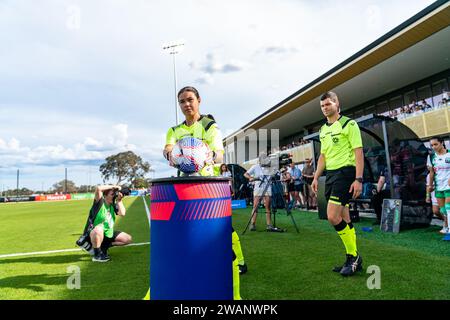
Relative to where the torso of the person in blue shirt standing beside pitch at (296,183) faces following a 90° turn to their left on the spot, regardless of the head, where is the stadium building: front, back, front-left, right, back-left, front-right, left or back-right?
left

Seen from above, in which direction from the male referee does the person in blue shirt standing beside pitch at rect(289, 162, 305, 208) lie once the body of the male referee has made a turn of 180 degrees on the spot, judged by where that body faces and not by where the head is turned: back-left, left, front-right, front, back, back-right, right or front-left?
front-left

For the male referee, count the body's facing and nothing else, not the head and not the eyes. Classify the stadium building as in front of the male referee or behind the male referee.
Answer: behind

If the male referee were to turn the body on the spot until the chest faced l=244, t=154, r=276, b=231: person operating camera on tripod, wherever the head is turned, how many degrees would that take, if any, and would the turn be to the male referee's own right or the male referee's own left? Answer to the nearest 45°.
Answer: approximately 90° to the male referee's own right

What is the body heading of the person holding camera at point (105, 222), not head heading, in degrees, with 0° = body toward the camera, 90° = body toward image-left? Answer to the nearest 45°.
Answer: approximately 315°

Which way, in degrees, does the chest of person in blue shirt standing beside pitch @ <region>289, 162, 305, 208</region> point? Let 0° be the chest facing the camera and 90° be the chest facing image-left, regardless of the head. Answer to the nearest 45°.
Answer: approximately 45°

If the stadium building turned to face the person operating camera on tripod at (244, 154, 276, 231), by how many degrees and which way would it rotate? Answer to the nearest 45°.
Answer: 0° — it already faces them

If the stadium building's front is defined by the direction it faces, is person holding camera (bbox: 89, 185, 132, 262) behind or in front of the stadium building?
in front
